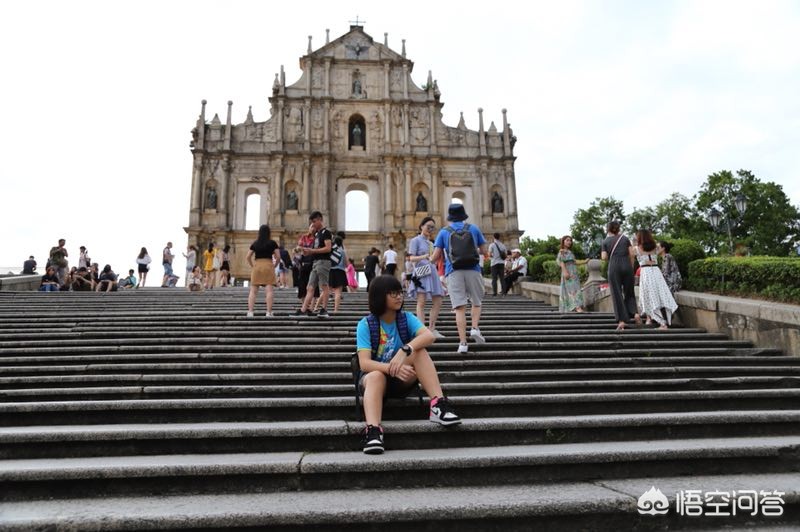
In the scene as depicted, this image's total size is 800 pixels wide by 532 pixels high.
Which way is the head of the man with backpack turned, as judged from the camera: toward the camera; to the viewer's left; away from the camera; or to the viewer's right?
away from the camera

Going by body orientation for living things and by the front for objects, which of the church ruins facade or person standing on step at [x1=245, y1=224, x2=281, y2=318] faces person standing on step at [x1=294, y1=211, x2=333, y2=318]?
the church ruins facade

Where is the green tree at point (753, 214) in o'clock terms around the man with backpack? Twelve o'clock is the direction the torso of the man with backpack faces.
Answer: The green tree is roughly at 1 o'clock from the man with backpack.

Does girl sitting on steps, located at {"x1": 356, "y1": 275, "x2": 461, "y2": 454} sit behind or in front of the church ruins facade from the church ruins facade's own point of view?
in front

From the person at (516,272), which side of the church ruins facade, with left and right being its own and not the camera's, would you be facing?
front

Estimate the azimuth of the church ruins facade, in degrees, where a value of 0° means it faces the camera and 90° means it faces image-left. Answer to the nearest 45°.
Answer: approximately 0°

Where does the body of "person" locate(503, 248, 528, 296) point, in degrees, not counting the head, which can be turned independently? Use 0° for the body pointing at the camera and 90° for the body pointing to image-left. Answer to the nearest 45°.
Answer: approximately 45°

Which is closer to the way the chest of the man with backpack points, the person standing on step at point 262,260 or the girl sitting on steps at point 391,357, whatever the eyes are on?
the person standing on step
